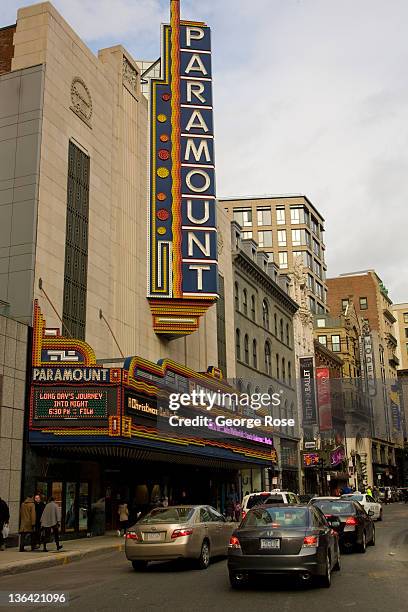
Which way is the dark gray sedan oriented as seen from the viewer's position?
away from the camera

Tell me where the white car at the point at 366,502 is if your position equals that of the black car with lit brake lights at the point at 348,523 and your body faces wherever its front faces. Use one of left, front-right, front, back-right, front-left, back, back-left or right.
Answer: front-left

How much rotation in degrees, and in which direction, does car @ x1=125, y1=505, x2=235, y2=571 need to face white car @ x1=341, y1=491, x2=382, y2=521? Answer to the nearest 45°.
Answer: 0° — it already faces it

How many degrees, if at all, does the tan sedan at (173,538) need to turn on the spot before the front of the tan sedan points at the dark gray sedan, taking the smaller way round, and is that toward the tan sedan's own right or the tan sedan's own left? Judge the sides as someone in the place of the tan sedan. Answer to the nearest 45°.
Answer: approximately 90° to the tan sedan's own right

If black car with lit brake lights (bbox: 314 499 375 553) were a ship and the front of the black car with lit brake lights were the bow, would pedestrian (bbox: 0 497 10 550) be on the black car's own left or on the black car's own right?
on the black car's own left

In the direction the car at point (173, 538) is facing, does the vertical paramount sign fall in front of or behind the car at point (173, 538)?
in front

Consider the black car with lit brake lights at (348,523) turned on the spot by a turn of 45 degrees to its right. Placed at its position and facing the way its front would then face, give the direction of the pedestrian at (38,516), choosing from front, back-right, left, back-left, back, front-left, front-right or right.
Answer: back

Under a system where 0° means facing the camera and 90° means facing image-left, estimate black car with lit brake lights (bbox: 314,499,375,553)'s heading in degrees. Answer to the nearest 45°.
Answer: approximately 225°

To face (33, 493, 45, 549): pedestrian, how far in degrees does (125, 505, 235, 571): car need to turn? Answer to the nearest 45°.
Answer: approximately 90° to its left

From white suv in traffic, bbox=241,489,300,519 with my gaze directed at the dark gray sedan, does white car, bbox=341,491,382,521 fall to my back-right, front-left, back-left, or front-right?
back-left
